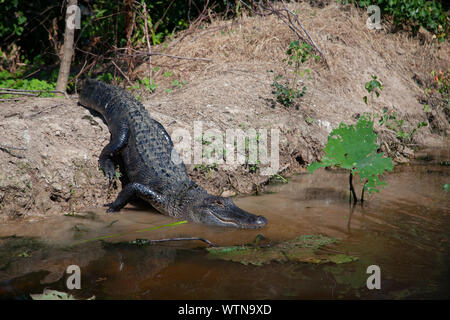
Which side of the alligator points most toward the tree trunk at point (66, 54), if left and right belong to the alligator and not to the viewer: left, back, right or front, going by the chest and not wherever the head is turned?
back

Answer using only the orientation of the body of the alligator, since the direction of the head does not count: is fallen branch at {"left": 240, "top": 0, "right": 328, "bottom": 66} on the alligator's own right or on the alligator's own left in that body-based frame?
on the alligator's own left

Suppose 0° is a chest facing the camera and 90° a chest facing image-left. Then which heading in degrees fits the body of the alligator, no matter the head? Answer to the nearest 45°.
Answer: approximately 315°
